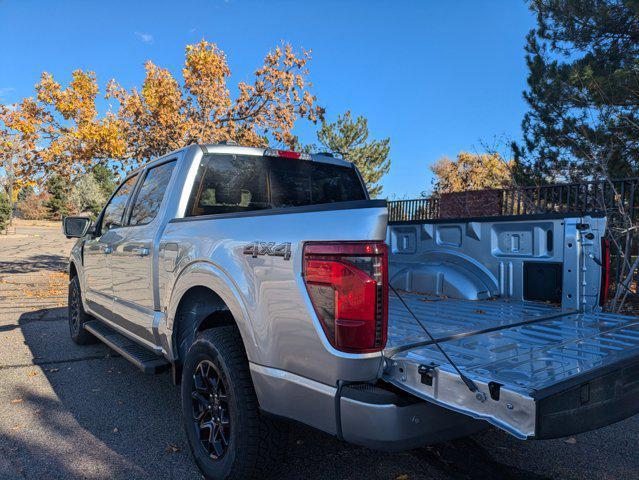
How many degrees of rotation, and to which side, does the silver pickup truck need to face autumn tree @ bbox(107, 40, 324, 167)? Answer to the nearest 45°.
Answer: approximately 45° to its right

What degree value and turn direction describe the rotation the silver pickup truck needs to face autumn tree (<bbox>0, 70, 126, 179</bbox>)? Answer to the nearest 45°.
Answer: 0° — it already faces it

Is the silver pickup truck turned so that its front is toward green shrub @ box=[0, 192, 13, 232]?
yes

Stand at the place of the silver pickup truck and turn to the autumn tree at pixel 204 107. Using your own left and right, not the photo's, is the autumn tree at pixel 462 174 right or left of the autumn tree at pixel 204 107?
right

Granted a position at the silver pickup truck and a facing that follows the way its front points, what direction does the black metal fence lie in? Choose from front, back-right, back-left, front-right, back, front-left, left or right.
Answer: right

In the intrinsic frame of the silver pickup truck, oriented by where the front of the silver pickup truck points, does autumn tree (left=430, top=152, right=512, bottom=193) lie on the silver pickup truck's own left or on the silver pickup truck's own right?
on the silver pickup truck's own right

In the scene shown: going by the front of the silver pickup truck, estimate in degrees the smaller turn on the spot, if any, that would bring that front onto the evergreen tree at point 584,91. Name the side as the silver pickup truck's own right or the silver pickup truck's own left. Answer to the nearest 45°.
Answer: approximately 90° to the silver pickup truck's own right

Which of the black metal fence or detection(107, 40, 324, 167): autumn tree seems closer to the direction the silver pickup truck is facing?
the autumn tree

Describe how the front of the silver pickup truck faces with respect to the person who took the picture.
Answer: facing away from the viewer and to the left of the viewer
